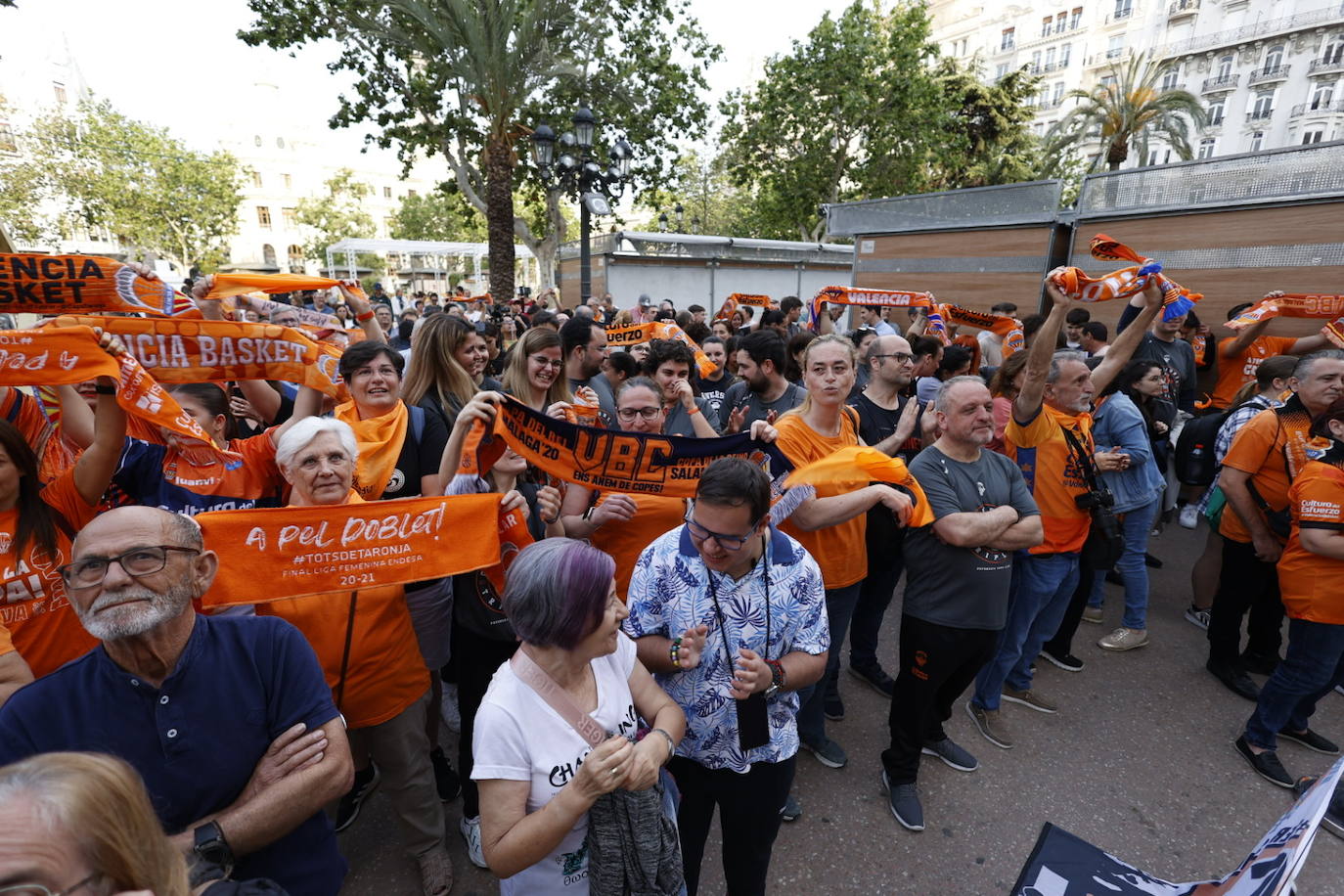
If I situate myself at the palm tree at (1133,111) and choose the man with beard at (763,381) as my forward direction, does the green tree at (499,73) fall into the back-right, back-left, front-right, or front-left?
front-right

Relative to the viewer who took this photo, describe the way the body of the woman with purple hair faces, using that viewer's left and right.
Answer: facing the viewer and to the right of the viewer

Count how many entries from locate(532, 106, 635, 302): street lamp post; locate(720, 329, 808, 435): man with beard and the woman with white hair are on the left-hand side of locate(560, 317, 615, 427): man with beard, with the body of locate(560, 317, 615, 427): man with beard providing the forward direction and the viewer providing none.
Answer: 1

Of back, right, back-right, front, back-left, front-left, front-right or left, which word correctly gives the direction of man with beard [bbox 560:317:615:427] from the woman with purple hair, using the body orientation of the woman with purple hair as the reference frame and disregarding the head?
back-left

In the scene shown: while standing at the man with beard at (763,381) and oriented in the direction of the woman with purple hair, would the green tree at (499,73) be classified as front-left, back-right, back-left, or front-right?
back-right

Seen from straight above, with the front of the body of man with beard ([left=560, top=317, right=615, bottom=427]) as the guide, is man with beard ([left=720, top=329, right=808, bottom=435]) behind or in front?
in front

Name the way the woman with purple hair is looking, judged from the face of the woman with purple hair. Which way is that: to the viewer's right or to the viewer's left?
to the viewer's right

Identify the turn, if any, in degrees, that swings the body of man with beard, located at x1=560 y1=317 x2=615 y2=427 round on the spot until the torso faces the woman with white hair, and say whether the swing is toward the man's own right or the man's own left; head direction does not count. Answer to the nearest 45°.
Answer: approximately 90° to the man's own right

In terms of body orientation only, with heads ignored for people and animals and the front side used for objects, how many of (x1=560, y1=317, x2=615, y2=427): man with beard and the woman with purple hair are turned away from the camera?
0

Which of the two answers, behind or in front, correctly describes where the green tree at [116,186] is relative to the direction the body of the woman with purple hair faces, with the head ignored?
behind

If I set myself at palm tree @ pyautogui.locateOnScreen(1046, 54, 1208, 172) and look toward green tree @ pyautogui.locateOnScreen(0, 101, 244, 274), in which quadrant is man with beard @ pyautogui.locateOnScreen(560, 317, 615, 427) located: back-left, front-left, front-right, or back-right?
front-left
